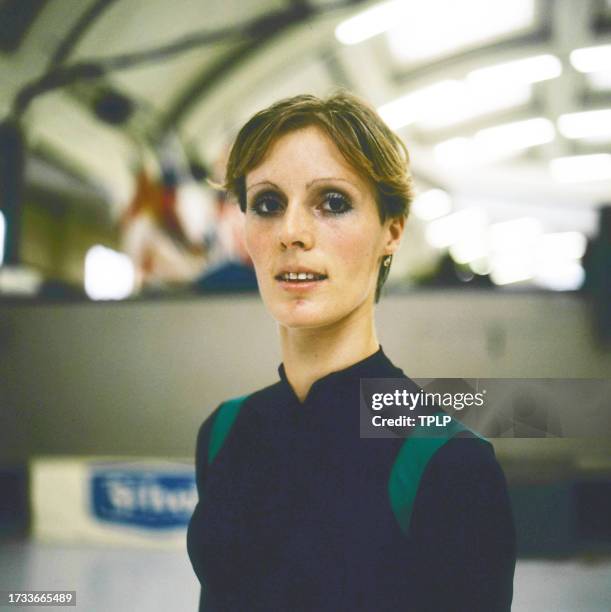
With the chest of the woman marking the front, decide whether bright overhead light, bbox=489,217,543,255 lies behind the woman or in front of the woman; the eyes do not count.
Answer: behind

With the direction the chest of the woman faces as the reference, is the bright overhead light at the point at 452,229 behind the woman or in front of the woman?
behind

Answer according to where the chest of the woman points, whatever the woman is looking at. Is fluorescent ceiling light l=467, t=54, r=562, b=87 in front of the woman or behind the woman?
behind

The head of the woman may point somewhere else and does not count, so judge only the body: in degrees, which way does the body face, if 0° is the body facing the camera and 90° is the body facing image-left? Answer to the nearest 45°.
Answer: approximately 45°

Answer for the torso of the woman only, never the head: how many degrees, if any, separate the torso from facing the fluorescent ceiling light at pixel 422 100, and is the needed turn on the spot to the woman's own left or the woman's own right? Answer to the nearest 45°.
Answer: approximately 135° to the woman's own right
